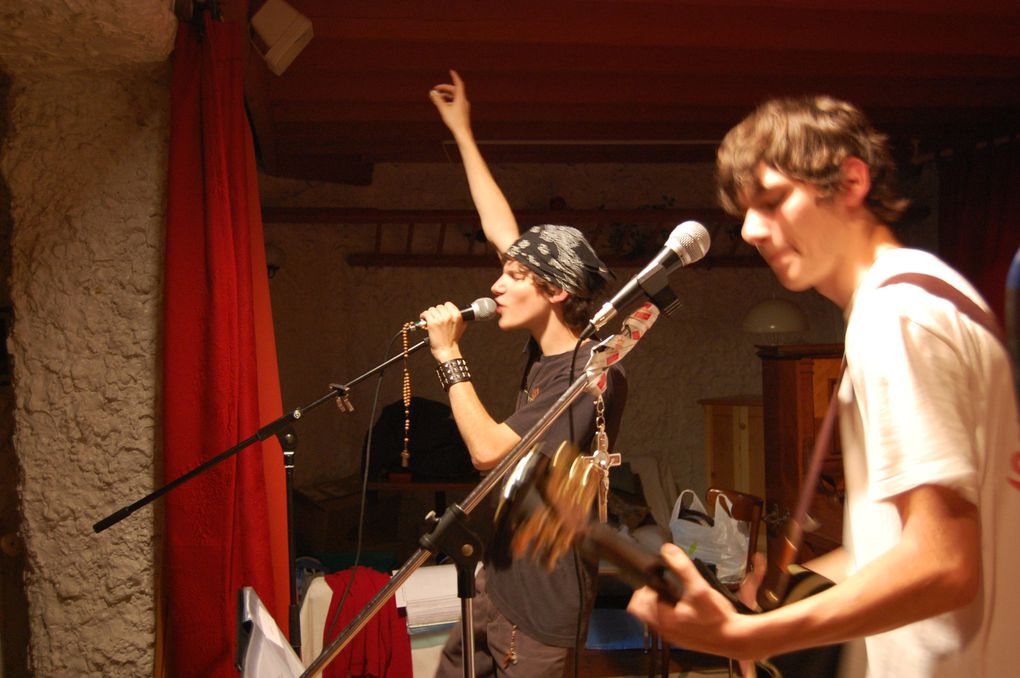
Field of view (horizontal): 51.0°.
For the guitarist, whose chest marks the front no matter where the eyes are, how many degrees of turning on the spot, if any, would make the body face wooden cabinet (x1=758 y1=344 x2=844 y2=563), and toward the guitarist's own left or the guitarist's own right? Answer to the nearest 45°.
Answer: approximately 90° to the guitarist's own right

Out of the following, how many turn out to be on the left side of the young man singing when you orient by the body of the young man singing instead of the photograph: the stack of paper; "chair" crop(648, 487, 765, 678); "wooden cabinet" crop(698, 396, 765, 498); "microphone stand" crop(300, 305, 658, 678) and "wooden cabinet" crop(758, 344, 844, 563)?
1

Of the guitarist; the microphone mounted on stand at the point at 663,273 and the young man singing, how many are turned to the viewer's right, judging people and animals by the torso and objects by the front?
1

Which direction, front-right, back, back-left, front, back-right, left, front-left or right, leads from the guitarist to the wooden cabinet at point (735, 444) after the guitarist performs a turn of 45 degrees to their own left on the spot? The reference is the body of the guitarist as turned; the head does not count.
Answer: back-right

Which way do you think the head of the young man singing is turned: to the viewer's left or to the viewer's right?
to the viewer's left

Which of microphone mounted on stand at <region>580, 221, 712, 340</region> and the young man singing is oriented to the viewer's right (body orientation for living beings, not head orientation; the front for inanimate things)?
the microphone mounted on stand

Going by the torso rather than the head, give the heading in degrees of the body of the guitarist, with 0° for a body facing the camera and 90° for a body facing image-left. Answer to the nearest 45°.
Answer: approximately 90°

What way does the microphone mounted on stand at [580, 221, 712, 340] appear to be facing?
to the viewer's right

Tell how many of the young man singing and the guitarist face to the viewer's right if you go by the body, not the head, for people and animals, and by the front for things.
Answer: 0

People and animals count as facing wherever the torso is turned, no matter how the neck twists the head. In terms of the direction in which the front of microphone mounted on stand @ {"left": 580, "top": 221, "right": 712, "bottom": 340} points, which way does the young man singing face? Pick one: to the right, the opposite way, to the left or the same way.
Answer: the opposite way

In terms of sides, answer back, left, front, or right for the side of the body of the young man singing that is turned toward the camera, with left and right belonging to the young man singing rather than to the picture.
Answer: left
